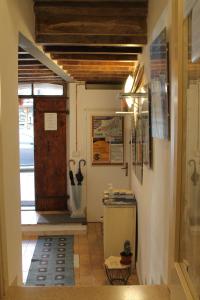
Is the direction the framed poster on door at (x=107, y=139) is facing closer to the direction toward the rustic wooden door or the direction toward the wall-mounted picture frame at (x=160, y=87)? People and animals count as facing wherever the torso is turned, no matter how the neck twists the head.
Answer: the wall-mounted picture frame

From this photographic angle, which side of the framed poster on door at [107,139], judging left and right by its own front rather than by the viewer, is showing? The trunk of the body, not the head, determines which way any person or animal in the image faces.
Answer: front

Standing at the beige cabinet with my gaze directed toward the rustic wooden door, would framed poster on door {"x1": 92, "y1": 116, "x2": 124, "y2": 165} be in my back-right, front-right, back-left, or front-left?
front-right

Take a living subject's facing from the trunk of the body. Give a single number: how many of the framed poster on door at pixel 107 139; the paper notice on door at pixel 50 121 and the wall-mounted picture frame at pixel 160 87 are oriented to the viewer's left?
1

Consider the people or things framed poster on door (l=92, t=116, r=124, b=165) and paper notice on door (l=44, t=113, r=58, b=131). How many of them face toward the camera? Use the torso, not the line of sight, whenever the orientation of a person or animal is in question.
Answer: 2

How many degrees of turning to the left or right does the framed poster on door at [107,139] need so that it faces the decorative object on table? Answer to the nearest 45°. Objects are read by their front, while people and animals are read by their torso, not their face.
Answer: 0° — it already faces it

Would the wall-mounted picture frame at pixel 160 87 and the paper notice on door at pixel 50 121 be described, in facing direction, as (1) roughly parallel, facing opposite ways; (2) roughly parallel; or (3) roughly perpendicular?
roughly perpendicular

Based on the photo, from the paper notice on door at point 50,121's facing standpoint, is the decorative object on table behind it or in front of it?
in front

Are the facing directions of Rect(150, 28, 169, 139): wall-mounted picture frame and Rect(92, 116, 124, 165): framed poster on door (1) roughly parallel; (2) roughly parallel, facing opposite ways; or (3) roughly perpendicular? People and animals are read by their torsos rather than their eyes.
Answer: roughly perpendicular

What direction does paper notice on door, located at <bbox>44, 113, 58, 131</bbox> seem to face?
toward the camera

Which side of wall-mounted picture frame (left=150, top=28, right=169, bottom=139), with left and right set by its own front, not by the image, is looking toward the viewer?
left

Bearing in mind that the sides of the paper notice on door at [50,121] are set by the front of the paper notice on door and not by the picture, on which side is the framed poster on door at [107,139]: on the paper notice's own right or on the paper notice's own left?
on the paper notice's own left

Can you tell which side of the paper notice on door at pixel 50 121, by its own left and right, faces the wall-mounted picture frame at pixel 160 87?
front

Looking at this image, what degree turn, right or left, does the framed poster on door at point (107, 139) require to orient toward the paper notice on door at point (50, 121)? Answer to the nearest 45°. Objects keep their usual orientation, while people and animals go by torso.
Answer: approximately 90° to its right
